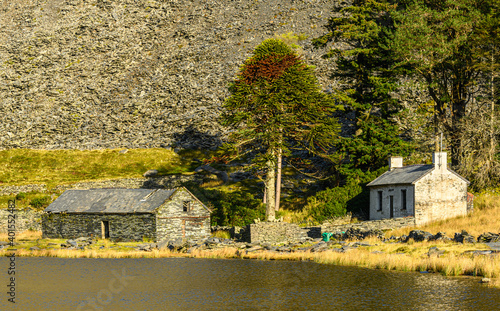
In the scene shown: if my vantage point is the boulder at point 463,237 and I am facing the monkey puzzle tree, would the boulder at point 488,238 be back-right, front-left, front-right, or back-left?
back-right

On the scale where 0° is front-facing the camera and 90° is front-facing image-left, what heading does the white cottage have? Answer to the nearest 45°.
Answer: approximately 45°

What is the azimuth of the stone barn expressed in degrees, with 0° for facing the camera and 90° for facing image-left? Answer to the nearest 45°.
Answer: approximately 45°

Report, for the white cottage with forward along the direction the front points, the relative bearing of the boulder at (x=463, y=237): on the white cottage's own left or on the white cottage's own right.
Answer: on the white cottage's own left

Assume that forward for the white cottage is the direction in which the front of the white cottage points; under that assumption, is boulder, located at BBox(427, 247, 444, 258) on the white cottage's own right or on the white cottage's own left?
on the white cottage's own left

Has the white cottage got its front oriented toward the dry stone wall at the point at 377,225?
yes

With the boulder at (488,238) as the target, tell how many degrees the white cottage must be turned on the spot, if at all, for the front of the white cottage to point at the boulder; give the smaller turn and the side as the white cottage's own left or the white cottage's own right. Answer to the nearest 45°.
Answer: approximately 45° to the white cottage's own left

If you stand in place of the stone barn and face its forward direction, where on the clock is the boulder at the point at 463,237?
The boulder is roughly at 9 o'clock from the stone barn.

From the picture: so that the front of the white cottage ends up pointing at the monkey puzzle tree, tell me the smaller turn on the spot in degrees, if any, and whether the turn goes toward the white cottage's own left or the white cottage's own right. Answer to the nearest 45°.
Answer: approximately 45° to the white cottage's own right

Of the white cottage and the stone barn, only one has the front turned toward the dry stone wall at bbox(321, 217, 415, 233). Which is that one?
the white cottage

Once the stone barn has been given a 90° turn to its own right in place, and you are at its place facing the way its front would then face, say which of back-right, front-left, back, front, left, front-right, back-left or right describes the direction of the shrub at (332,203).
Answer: back-right

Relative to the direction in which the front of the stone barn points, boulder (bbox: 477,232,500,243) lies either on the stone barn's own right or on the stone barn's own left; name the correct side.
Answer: on the stone barn's own left
